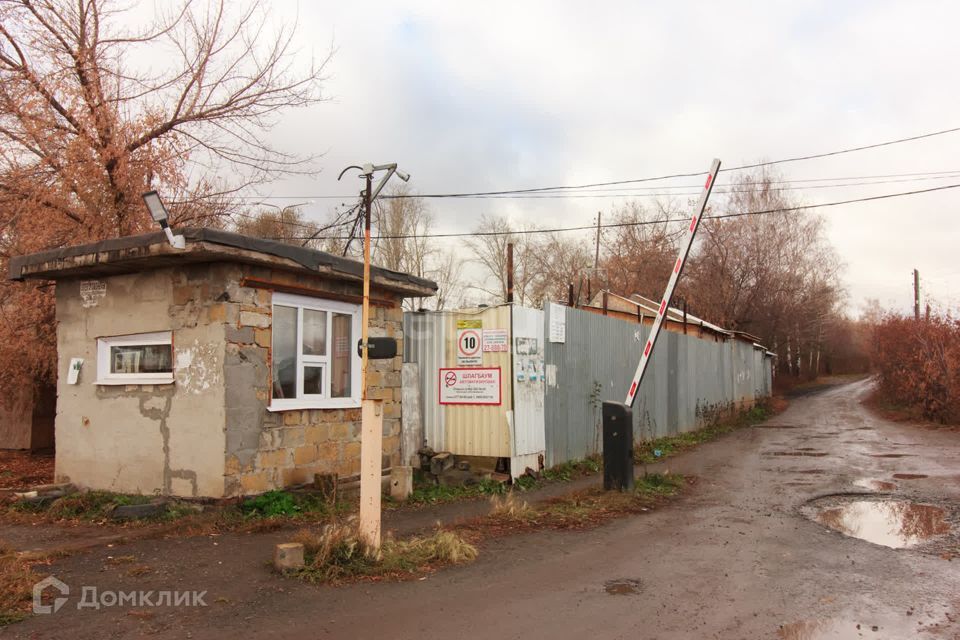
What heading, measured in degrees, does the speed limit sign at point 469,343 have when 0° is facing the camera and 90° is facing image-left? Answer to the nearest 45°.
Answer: approximately 0°

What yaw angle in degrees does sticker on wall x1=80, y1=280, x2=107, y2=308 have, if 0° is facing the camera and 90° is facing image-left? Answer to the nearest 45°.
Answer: approximately 0°

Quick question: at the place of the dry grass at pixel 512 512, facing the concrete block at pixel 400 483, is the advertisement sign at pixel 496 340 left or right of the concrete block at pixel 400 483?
right

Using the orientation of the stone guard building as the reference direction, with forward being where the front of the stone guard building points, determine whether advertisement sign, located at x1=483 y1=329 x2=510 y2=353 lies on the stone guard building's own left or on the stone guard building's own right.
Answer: on the stone guard building's own left

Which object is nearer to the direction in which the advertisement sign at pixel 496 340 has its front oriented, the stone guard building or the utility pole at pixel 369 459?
the utility pole

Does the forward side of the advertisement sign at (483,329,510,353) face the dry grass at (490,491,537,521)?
yes

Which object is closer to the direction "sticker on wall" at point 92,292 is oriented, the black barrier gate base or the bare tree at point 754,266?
the black barrier gate base

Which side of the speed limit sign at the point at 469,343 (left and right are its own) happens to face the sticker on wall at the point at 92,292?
right

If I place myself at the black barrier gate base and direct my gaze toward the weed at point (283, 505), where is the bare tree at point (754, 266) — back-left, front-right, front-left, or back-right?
back-right
